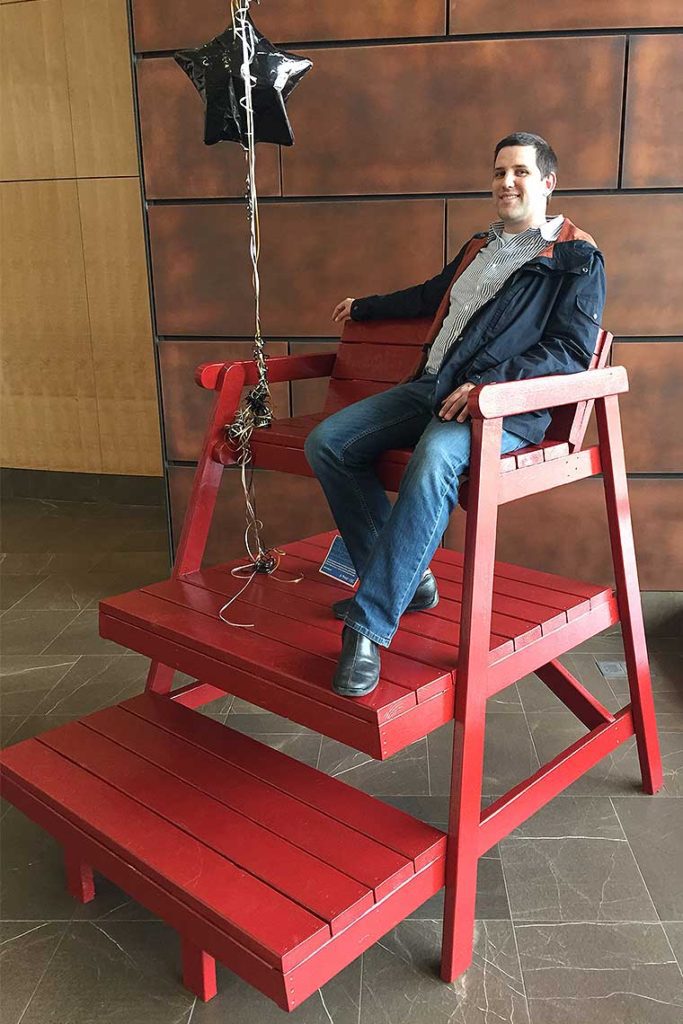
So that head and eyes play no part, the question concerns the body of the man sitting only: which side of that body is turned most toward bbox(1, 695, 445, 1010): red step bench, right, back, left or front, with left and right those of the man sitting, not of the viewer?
front

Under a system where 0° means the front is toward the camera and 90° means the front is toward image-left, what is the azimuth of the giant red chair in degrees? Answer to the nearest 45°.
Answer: approximately 45°

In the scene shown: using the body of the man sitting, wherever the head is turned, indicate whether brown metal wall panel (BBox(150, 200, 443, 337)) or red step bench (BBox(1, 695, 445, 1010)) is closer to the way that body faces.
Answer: the red step bench

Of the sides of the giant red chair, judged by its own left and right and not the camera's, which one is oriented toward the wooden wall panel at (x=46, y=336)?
right

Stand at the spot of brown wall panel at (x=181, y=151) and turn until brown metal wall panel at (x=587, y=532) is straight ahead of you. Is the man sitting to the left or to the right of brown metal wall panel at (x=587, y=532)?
right

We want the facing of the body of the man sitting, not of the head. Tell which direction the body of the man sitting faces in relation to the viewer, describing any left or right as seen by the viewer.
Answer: facing the viewer and to the left of the viewer

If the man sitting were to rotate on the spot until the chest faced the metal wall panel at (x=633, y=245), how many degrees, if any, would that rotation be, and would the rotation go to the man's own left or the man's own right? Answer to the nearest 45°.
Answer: approximately 180°

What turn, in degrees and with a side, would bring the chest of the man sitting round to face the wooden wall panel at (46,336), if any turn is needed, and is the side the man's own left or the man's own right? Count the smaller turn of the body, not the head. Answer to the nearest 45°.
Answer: approximately 90° to the man's own right

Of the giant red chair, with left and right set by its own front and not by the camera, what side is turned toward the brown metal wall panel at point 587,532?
back
